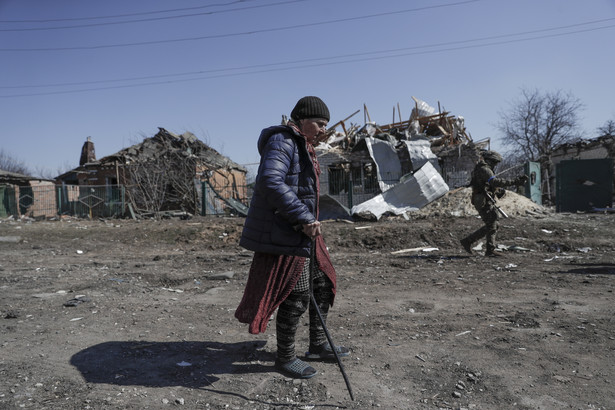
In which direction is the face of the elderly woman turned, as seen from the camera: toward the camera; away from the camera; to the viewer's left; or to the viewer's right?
to the viewer's right

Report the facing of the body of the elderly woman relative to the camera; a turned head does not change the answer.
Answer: to the viewer's right

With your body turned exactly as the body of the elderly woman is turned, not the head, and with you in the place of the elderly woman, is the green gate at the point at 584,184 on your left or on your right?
on your left

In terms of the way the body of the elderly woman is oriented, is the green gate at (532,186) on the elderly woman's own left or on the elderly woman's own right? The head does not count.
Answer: on the elderly woman's own left
